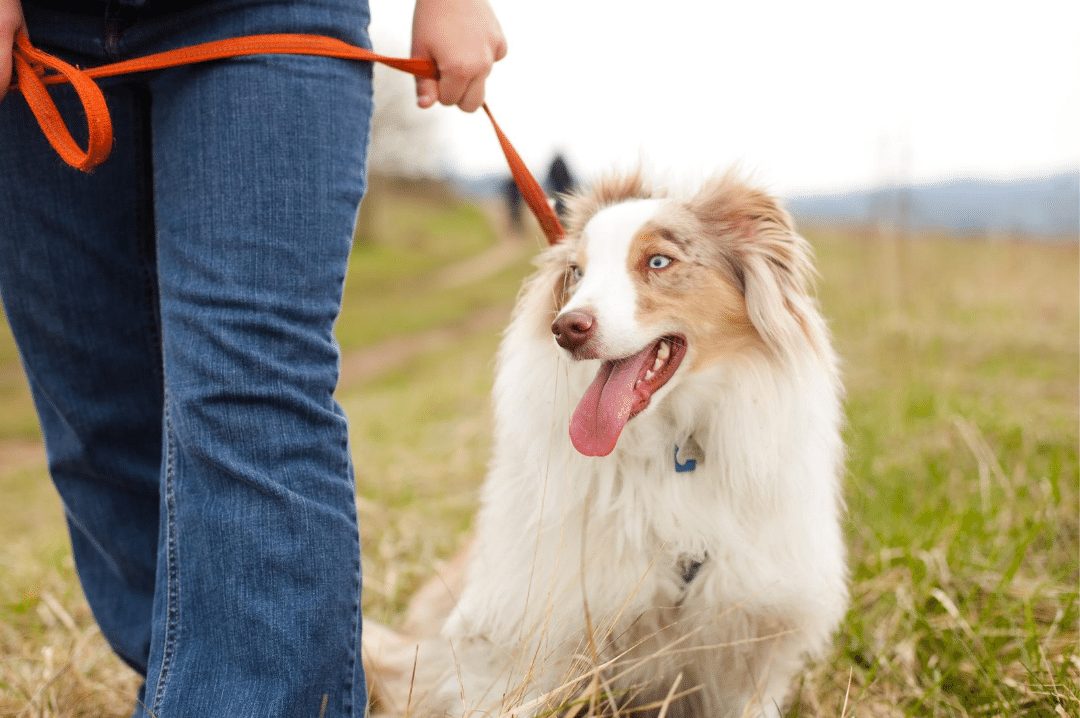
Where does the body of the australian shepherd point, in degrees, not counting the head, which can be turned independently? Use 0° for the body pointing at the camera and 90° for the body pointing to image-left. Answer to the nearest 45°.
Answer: approximately 0°

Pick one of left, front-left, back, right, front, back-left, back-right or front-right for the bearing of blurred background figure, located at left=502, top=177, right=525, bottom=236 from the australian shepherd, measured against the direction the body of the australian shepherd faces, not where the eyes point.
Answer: back
